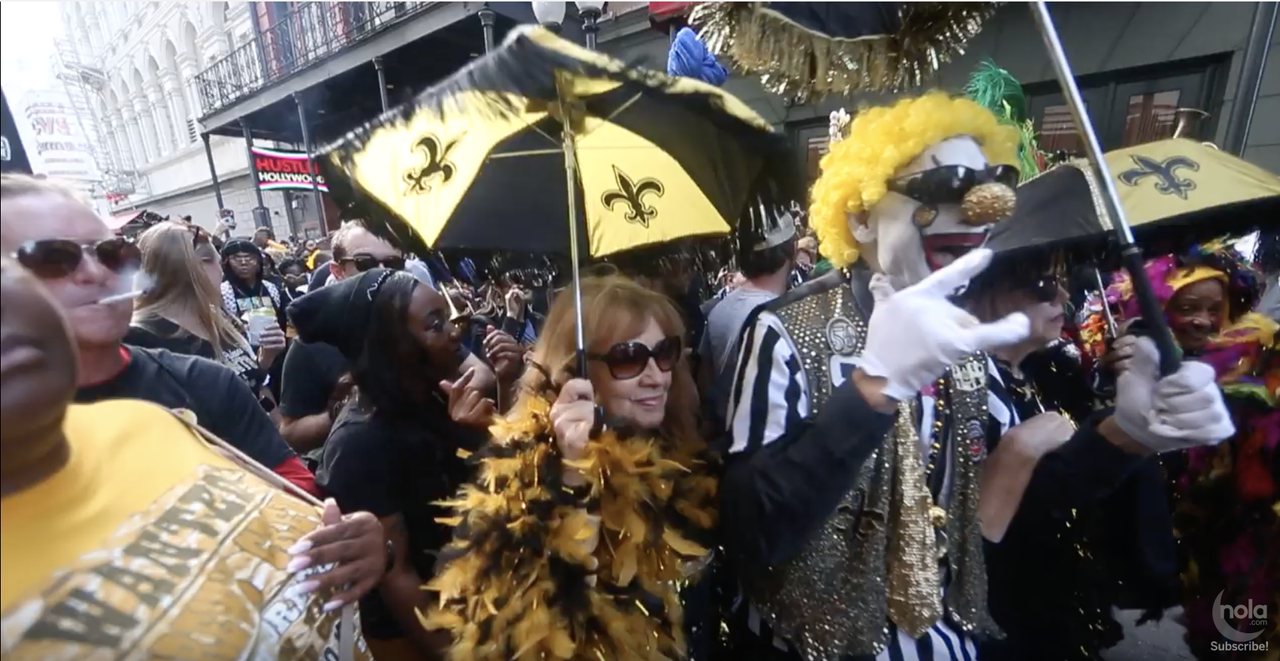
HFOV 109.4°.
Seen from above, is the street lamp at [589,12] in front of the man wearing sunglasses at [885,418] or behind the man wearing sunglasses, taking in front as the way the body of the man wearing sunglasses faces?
behind

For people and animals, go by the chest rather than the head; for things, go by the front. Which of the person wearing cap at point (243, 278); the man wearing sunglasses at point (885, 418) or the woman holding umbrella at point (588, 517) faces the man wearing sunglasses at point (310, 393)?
the person wearing cap

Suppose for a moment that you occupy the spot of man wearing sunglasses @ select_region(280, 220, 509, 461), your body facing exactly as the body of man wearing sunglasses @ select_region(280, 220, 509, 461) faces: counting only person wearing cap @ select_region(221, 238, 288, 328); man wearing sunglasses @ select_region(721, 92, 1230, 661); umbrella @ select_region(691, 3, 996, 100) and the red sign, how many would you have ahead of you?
2

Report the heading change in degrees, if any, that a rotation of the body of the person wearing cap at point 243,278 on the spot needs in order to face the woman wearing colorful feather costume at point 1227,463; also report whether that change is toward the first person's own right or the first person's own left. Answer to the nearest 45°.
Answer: approximately 45° to the first person's own left

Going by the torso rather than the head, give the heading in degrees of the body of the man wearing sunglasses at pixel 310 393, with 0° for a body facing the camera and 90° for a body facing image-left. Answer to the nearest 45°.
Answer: approximately 315°

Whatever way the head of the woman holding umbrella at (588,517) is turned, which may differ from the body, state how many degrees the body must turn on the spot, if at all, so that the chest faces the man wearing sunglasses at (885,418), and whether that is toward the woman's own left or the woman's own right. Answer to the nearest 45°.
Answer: approximately 45° to the woman's own left
